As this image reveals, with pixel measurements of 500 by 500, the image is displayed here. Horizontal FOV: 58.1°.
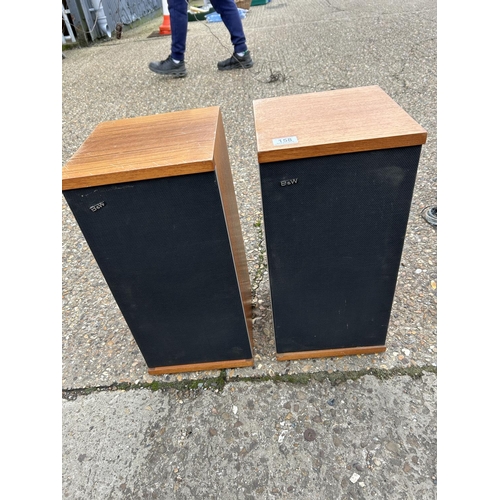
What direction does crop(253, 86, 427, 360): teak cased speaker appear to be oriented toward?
toward the camera

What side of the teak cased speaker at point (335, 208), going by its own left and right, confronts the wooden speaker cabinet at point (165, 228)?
right
